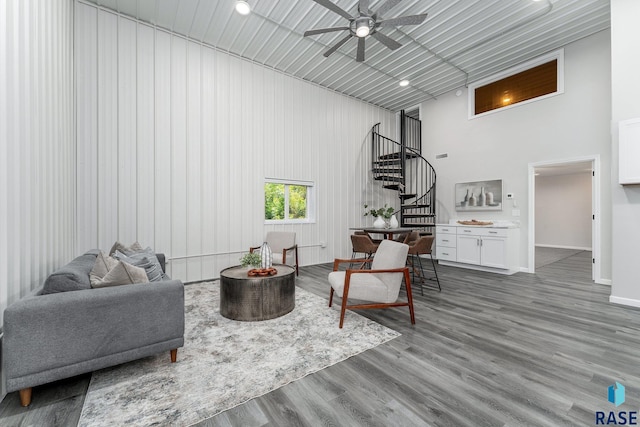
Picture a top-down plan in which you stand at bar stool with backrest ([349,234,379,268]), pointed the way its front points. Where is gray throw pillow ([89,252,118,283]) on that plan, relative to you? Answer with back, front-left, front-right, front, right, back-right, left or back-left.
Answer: back

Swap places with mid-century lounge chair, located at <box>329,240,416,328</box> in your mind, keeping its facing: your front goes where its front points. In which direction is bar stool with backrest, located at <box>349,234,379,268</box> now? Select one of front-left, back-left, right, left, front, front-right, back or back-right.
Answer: right

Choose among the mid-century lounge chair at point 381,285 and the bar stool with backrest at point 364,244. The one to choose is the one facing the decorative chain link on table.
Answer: the mid-century lounge chair

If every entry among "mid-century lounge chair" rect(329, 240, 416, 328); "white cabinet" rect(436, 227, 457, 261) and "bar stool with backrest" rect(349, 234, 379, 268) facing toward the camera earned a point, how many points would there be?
1

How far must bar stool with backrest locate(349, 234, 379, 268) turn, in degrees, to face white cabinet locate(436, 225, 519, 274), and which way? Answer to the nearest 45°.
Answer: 0° — it already faces it

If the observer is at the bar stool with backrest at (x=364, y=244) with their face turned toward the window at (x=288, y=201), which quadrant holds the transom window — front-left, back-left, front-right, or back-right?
back-right

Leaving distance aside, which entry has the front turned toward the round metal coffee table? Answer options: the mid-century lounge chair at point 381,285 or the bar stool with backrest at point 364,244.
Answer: the mid-century lounge chair

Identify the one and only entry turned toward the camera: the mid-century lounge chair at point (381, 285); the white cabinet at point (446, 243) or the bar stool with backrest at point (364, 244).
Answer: the white cabinet

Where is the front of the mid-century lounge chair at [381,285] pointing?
to the viewer's left

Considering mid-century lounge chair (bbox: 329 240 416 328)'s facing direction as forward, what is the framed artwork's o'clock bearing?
The framed artwork is roughly at 4 o'clock from the mid-century lounge chair.

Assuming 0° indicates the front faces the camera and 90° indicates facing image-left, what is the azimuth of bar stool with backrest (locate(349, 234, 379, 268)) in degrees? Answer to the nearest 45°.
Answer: approximately 225°

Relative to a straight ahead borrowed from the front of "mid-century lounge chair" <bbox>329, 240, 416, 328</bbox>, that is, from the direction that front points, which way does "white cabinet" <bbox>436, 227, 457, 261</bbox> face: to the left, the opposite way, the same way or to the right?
to the left

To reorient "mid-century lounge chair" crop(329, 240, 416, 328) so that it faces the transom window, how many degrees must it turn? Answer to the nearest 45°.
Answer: approximately 135° to its right

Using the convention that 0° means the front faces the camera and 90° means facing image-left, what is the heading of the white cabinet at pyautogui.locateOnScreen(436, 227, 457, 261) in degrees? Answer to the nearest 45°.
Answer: approximately 0°

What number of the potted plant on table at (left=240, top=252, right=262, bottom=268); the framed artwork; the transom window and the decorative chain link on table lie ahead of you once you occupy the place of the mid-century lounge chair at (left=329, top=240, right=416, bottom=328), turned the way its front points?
2
